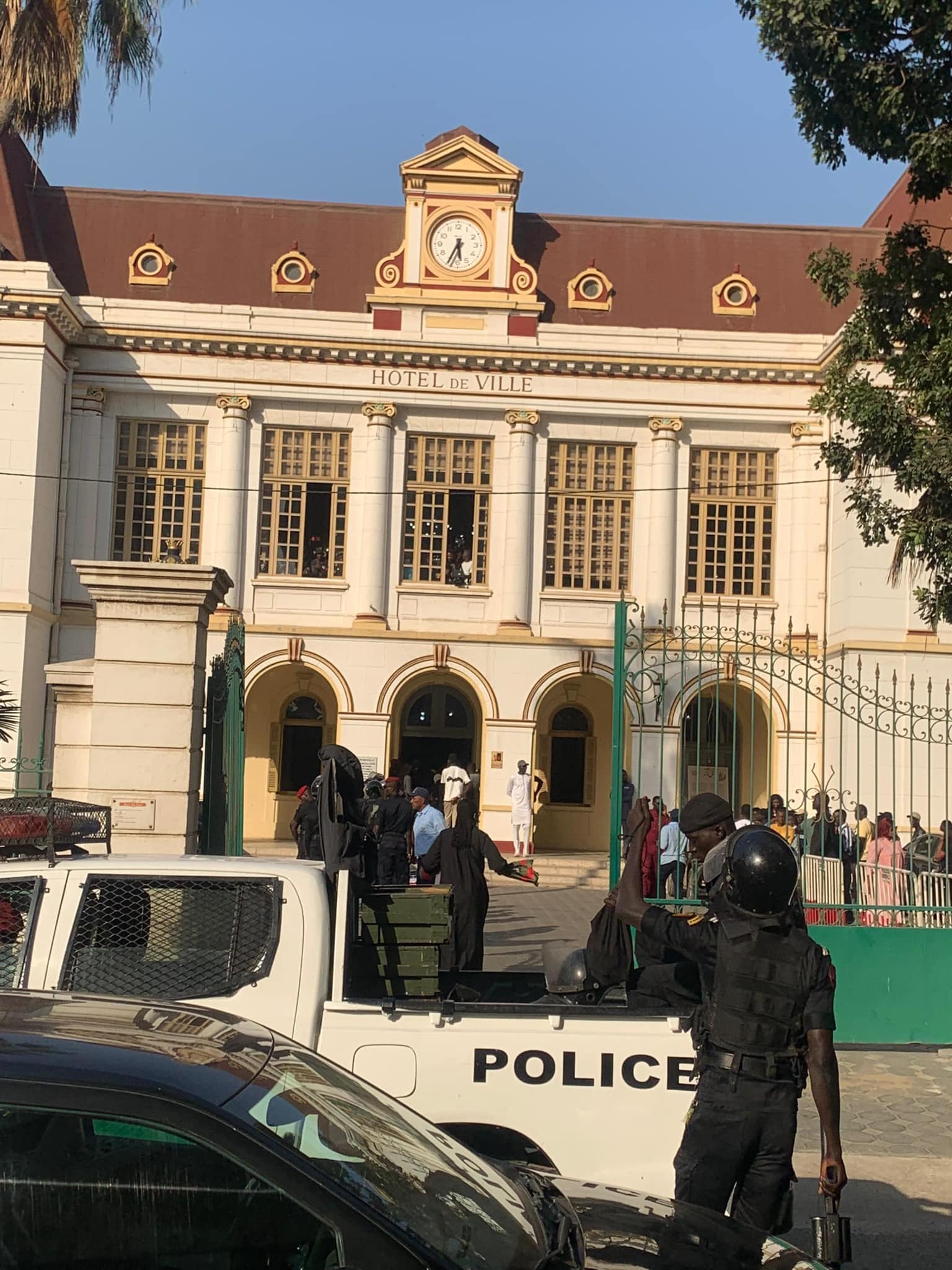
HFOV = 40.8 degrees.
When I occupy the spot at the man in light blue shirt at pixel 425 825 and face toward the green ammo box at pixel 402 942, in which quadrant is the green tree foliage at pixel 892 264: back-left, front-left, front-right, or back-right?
front-left

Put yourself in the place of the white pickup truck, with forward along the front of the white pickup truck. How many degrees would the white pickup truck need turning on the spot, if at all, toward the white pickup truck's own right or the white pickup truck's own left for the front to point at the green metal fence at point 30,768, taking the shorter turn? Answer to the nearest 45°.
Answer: approximately 90° to the white pickup truck's own right

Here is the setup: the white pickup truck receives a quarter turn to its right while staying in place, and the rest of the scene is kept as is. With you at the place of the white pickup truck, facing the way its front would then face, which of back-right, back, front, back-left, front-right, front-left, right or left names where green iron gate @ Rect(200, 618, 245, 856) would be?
front

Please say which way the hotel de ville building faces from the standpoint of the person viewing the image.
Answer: facing the viewer

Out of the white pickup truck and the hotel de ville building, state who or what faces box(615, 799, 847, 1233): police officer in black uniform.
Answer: the hotel de ville building

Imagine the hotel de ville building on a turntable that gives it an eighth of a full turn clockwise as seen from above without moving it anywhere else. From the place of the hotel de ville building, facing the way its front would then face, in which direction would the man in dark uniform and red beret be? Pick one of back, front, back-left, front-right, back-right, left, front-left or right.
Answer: front-left

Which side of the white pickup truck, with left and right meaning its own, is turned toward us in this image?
left

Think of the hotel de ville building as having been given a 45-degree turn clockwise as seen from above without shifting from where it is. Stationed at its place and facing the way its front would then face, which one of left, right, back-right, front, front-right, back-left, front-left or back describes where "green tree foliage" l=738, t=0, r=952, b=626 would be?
front-left

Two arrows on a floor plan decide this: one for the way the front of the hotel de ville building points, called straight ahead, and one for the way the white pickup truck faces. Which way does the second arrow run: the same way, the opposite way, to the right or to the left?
to the right

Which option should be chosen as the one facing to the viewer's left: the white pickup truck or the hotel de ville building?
the white pickup truck

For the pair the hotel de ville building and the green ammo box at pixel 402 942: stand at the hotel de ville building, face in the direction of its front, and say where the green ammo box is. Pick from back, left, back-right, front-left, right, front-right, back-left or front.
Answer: front

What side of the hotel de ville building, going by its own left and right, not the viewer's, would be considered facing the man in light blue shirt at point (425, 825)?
front

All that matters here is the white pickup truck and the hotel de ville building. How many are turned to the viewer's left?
1

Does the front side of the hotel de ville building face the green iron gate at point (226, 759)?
yes

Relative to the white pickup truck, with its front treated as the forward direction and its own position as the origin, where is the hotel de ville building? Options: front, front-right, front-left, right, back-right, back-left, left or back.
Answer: right

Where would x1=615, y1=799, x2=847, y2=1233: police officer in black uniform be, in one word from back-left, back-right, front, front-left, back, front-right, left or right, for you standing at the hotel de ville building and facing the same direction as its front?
front
